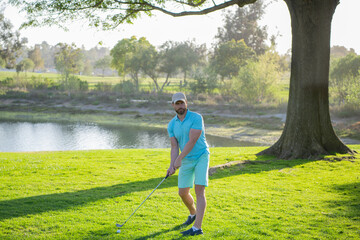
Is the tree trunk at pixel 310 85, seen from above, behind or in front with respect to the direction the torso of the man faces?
behind

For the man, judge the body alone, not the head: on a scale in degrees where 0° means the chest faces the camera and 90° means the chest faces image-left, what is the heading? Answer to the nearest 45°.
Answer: approximately 45°

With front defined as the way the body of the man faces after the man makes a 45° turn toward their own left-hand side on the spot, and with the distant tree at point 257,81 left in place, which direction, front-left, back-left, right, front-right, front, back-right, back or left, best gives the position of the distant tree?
back
